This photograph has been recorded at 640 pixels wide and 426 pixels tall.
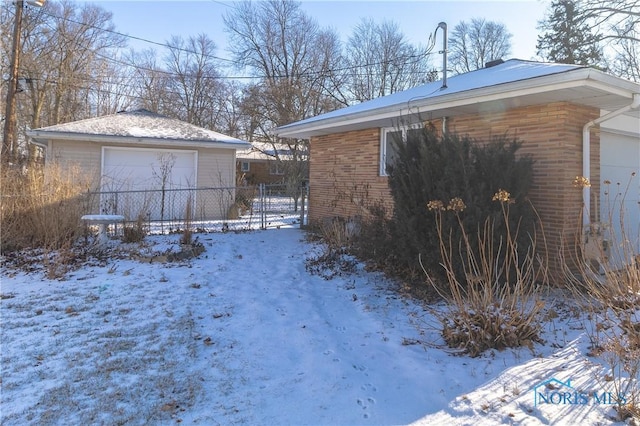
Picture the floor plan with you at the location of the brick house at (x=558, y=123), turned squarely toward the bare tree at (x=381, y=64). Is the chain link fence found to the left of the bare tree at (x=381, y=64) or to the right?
left

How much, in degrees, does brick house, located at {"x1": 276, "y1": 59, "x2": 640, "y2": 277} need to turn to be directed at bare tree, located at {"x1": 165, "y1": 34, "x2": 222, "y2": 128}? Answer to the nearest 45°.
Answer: approximately 180°

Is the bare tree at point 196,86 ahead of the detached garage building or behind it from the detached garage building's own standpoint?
behind

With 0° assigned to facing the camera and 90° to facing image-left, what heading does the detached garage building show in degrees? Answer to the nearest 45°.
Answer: approximately 0°

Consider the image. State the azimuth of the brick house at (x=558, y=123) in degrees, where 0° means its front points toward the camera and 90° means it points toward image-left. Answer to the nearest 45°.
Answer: approximately 315°

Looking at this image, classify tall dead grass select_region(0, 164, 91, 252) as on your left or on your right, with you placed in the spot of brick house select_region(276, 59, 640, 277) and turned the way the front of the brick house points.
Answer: on your right

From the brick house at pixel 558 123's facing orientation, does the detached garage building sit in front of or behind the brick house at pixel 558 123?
behind

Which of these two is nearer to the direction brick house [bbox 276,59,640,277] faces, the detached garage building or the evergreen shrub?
the evergreen shrub
